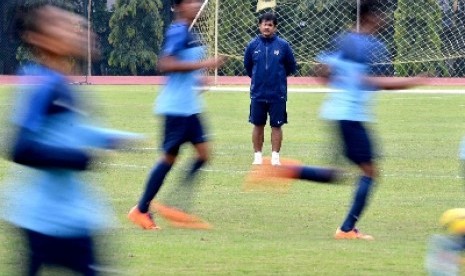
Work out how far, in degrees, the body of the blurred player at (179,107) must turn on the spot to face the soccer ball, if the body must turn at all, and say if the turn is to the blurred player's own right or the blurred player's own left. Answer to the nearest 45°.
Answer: approximately 45° to the blurred player's own right

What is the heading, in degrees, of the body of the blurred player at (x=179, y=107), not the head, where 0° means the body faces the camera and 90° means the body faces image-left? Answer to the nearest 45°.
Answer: approximately 270°

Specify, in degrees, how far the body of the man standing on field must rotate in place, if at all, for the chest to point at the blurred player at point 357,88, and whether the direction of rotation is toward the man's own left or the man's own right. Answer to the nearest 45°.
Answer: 0° — they already face them

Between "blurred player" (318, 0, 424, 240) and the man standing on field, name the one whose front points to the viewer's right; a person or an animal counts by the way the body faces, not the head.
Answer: the blurred player

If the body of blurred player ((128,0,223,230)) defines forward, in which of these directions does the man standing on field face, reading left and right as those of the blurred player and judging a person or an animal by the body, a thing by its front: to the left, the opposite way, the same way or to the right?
to the right

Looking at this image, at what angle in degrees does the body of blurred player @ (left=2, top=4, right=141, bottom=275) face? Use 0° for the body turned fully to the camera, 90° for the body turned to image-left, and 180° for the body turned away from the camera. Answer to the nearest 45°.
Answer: approximately 270°

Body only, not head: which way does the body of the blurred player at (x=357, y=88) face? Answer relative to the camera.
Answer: to the viewer's right

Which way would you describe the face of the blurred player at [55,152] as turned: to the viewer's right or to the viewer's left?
to the viewer's right

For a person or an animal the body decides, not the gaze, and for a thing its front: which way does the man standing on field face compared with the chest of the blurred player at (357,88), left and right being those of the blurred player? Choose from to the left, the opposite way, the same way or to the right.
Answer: to the right
